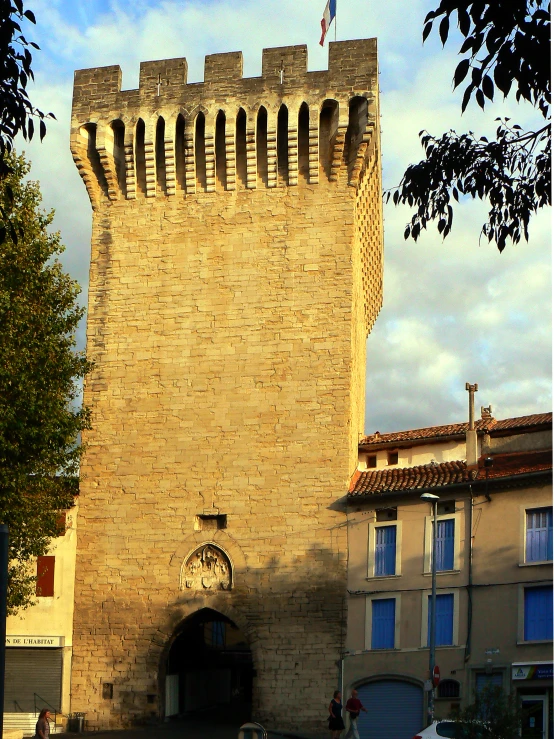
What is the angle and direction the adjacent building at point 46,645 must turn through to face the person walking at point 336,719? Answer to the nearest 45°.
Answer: approximately 45° to its left

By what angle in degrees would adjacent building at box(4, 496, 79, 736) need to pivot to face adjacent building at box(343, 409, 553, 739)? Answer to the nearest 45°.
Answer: approximately 45° to its left

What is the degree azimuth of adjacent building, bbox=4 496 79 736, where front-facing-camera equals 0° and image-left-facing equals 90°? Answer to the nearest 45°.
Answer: approximately 0°

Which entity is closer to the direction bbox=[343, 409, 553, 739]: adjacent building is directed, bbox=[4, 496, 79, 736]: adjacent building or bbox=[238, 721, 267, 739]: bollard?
the bollard

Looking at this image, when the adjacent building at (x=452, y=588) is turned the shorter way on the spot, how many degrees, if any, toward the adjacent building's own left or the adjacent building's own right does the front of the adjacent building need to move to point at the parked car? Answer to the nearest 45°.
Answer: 0° — it already faces it

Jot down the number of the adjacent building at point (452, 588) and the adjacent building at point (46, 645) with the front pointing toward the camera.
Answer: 2

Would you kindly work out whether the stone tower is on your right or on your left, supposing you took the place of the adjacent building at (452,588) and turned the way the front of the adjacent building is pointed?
on your right
